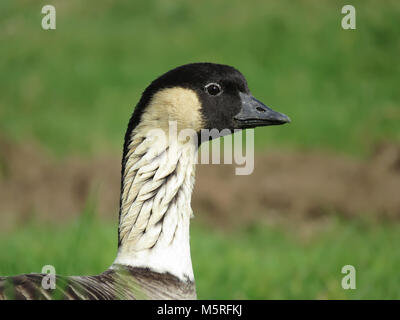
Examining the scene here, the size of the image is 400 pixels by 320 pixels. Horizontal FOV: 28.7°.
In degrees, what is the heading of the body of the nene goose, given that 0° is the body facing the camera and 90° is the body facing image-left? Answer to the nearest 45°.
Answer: approximately 270°
